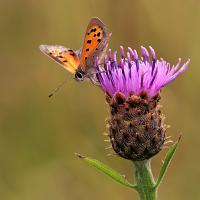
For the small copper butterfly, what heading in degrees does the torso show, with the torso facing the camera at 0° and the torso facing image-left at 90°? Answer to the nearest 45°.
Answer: approximately 45°
